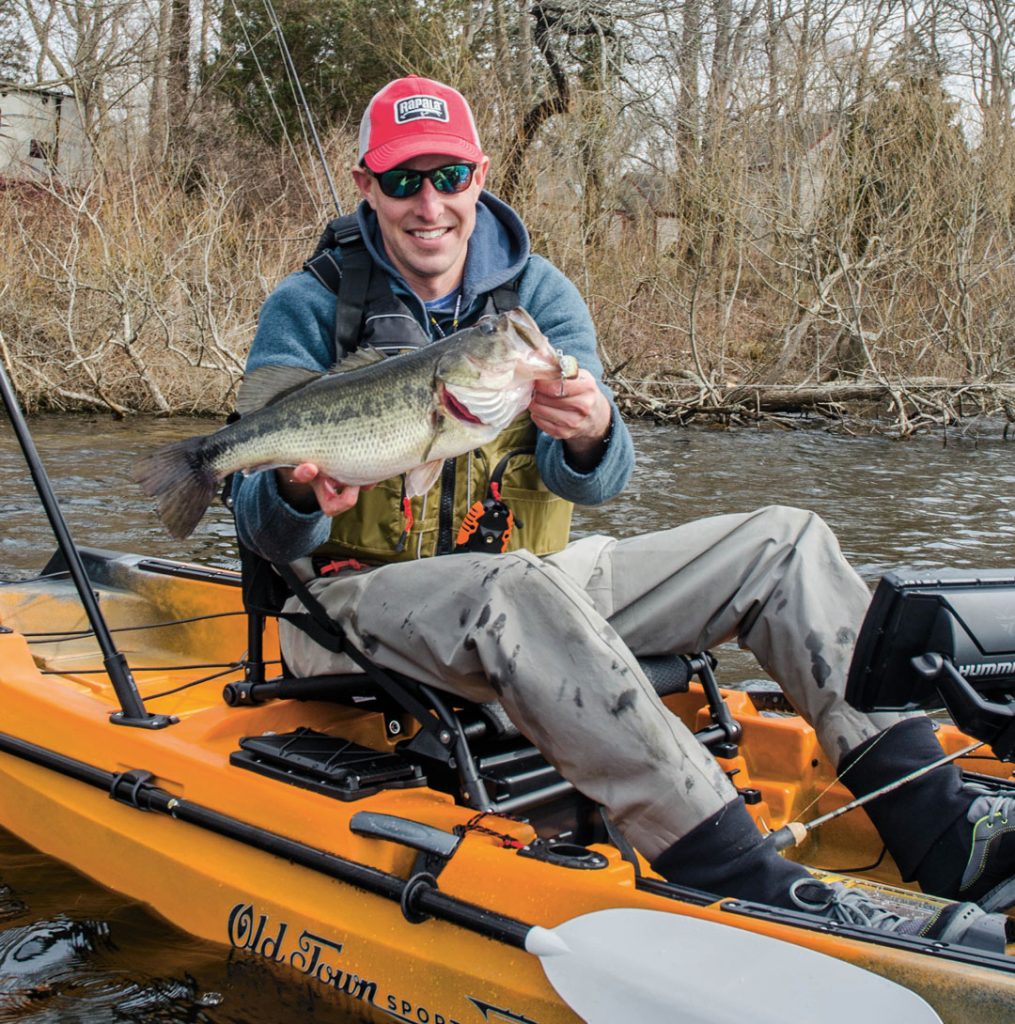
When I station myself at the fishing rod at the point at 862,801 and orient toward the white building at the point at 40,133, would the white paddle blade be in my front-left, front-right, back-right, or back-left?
back-left

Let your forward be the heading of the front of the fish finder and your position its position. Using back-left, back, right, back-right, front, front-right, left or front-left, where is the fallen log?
front-right

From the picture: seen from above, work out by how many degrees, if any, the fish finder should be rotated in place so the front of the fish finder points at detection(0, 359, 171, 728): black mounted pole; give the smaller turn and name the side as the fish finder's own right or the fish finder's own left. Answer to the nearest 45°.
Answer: approximately 45° to the fish finder's own left

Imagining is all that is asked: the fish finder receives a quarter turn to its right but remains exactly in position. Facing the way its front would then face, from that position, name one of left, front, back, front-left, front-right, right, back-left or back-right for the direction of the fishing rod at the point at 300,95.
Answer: left

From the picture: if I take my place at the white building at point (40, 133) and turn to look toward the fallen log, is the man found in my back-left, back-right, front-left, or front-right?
front-right

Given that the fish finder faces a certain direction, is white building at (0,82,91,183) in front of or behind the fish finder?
in front

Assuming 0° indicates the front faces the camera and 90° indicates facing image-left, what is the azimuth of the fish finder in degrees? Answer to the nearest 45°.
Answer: approximately 135°

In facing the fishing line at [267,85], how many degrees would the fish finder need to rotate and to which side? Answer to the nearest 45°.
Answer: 0° — it already faces it
